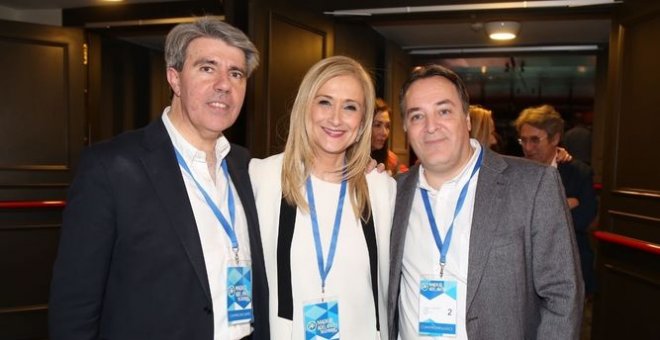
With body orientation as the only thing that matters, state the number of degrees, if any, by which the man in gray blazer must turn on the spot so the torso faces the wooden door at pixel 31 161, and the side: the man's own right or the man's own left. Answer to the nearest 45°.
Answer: approximately 90° to the man's own right

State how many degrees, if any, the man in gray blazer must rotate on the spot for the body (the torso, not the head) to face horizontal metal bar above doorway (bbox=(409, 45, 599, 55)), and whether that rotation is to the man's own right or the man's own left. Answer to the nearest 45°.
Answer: approximately 135° to the man's own right

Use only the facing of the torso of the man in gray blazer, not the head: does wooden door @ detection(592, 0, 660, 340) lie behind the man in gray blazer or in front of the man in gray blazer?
behind

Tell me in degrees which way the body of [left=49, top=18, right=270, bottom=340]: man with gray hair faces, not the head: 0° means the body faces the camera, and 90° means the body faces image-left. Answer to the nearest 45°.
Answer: approximately 315°

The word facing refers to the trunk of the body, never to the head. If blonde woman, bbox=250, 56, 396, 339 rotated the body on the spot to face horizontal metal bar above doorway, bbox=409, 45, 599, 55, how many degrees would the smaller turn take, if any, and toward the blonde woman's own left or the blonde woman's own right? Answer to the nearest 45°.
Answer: approximately 135° to the blonde woman's own left

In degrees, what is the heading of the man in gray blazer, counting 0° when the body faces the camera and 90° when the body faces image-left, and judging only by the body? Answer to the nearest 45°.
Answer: approximately 45°

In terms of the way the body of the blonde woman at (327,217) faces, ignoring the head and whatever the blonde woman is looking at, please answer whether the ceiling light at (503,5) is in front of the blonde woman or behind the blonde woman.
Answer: behind
